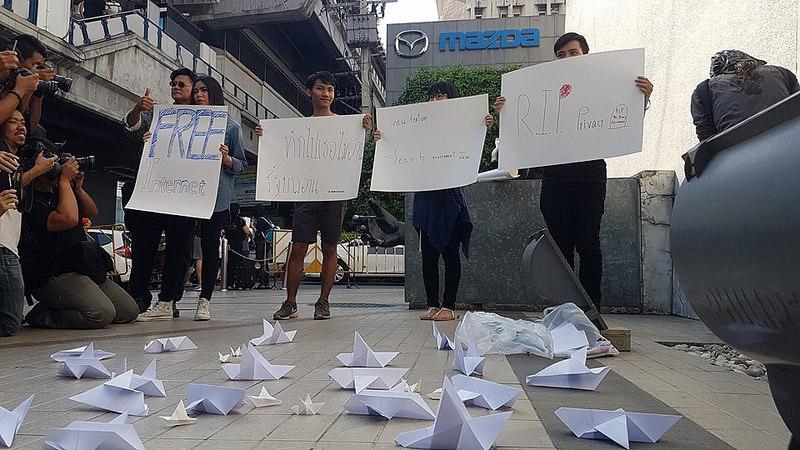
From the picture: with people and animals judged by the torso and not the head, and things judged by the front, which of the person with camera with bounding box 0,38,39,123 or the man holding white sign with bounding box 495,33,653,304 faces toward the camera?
the man holding white sign

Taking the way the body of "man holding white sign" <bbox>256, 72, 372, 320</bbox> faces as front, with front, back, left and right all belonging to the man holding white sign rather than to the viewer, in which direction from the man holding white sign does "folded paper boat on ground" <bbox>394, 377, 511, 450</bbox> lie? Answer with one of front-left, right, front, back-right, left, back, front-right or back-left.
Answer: front

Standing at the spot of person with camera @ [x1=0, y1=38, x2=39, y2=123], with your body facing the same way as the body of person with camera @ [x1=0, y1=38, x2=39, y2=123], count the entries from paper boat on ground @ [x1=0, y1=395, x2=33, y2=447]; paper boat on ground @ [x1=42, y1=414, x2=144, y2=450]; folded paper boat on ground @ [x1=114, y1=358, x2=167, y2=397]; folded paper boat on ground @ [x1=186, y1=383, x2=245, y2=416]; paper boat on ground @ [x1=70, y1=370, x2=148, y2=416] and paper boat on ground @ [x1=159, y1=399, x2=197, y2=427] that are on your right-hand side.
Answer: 6

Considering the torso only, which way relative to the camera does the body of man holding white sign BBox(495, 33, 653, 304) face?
toward the camera

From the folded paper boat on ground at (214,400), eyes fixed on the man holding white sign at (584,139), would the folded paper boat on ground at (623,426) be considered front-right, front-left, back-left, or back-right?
front-right

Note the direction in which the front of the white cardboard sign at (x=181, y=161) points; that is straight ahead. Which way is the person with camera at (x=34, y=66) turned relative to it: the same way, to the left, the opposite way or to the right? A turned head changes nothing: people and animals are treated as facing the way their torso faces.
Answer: to the left

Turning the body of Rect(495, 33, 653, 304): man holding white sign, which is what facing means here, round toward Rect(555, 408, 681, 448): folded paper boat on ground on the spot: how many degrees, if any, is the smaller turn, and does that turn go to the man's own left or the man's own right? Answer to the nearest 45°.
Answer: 0° — they already face it

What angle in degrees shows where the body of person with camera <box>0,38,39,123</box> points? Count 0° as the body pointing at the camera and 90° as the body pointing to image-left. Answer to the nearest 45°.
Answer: approximately 270°

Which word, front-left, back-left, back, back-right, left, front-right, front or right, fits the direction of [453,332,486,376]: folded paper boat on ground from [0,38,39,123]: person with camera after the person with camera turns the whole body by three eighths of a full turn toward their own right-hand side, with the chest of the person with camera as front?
left

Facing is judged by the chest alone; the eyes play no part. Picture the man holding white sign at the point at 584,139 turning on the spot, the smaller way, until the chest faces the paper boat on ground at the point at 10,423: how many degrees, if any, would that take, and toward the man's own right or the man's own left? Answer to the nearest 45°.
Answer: approximately 45° to the man's own right

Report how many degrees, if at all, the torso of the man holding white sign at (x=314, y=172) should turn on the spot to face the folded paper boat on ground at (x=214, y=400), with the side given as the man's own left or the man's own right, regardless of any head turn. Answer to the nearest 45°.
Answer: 0° — they already face it

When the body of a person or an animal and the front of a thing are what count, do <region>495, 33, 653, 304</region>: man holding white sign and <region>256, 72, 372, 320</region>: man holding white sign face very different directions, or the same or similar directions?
same or similar directions

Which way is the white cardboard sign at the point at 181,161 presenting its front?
toward the camera

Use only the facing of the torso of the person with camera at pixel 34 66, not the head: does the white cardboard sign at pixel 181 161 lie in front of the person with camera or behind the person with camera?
in front

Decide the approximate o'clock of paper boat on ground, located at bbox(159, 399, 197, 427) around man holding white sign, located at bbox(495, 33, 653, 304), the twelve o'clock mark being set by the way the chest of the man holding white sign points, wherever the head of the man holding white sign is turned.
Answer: The paper boat on ground is roughly at 1 o'clock from the man holding white sign.

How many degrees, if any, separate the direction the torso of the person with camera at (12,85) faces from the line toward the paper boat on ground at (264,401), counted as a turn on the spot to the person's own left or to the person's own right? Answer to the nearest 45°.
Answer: approximately 90° to the person's own right

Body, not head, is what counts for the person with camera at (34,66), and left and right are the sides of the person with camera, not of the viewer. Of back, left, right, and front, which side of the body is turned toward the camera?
right

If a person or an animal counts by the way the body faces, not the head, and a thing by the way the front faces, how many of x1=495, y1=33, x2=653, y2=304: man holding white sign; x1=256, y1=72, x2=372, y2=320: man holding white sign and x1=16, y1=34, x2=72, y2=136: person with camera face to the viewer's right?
1
